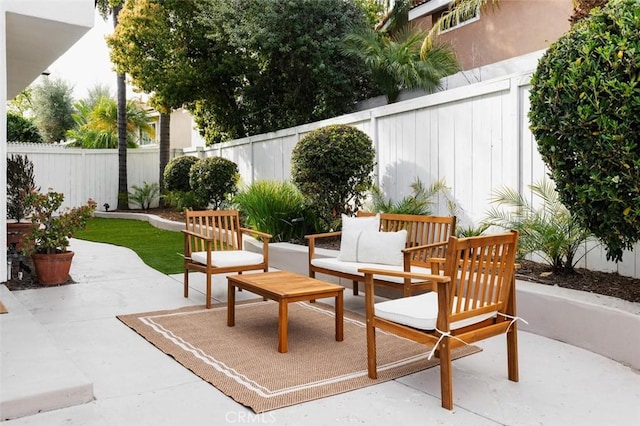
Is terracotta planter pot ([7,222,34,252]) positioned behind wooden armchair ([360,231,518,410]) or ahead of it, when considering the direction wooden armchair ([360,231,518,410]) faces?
ahead

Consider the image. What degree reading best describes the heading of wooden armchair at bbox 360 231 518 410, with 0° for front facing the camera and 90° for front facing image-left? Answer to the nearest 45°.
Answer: approximately 135°

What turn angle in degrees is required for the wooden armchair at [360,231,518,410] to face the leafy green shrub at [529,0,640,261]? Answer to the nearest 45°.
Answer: approximately 90° to its right

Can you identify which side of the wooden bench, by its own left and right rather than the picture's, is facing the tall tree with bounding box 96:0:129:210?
right

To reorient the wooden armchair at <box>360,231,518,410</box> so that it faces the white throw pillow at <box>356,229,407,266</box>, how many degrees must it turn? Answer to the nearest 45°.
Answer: approximately 45° to its right

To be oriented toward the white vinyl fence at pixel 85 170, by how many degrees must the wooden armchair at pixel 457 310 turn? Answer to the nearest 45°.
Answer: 0° — it already faces it

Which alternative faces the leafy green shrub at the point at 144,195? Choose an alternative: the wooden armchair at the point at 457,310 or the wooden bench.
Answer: the wooden armchair

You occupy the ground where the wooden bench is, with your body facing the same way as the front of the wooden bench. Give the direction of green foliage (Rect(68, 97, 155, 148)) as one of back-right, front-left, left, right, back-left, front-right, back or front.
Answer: right

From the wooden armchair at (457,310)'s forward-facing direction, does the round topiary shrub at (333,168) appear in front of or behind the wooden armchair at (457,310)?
in front

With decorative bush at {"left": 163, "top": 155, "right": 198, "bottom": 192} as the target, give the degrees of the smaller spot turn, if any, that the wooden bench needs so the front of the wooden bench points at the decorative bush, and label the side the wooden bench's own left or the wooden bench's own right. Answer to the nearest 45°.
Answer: approximately 90° to the wooden bench's own right

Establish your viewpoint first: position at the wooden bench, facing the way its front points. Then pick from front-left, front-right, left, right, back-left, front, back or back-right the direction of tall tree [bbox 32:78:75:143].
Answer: right

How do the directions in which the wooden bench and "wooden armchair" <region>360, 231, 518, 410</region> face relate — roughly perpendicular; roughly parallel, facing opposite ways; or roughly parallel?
roughly perpendicular

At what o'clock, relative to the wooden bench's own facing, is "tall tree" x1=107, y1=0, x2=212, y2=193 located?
The tall tree is roughly at 3 o'clock from the wooden bench.

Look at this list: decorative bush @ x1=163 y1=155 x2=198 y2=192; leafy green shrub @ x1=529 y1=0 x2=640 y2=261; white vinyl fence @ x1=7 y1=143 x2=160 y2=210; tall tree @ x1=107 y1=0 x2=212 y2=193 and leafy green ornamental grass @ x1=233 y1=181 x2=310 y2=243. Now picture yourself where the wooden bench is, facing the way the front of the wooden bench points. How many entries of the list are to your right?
4
